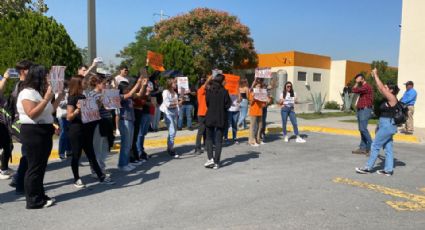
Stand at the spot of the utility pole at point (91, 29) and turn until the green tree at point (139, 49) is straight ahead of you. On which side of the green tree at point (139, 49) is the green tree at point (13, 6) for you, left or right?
left

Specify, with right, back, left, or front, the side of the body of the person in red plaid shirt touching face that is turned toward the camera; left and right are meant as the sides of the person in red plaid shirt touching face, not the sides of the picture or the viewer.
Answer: left

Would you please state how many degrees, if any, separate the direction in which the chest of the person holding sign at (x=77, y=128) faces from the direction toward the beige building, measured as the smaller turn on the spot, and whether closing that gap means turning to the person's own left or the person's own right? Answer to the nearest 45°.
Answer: approximately 45° to the person's own left

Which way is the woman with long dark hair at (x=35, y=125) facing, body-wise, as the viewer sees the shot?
to the viewer's right

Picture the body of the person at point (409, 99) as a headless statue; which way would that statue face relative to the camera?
to the viewer's left

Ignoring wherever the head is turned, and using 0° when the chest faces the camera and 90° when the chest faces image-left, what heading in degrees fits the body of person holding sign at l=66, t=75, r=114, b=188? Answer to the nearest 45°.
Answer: approximately 270°

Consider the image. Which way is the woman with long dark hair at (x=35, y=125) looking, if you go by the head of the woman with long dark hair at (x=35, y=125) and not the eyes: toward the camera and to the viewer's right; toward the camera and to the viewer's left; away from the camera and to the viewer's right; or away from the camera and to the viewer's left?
away from the camera and to the viewer's right

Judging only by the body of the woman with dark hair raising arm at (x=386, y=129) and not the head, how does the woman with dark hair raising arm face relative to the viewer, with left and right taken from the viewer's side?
facing to the left of the viewer

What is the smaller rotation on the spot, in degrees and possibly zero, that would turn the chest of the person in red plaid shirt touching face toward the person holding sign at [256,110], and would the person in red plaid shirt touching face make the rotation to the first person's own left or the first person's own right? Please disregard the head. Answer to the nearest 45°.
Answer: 0° — they already face them
